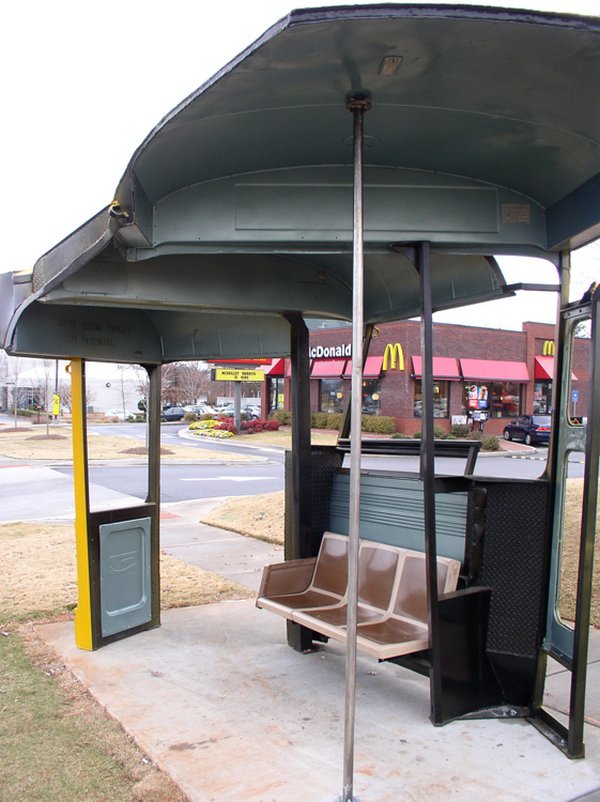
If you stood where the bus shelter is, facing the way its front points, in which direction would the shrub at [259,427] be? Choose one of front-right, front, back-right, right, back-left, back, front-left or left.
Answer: back-right

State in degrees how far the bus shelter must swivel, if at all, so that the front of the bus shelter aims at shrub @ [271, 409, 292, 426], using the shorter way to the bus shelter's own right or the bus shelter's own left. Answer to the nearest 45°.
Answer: approximately 135° to the bus shelter's own right

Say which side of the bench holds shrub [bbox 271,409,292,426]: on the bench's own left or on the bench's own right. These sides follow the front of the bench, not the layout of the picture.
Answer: on the bench's own right

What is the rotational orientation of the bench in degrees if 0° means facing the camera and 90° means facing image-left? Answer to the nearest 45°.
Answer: approximately 45°

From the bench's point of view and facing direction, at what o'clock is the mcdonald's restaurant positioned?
The mcdonald's restaurant is roughly at 5 o'clock from the bench.

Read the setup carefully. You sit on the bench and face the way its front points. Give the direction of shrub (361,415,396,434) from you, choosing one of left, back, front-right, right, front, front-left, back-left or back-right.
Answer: back-right

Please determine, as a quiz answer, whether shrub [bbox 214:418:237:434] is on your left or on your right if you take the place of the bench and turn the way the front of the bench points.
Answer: on your right

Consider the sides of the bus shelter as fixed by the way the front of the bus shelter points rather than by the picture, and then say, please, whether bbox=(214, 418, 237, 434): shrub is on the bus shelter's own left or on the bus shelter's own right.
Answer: on the bus shelter's own right

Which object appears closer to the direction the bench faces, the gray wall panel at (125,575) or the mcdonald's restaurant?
the gray wall panel

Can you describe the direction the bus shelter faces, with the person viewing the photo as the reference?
facing the viewer and to the left of the viewer

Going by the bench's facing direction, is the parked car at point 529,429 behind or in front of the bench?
behind
